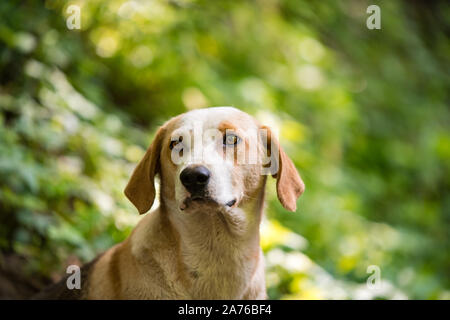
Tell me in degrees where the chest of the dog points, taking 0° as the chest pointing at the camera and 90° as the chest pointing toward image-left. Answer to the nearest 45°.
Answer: approximately 315°
